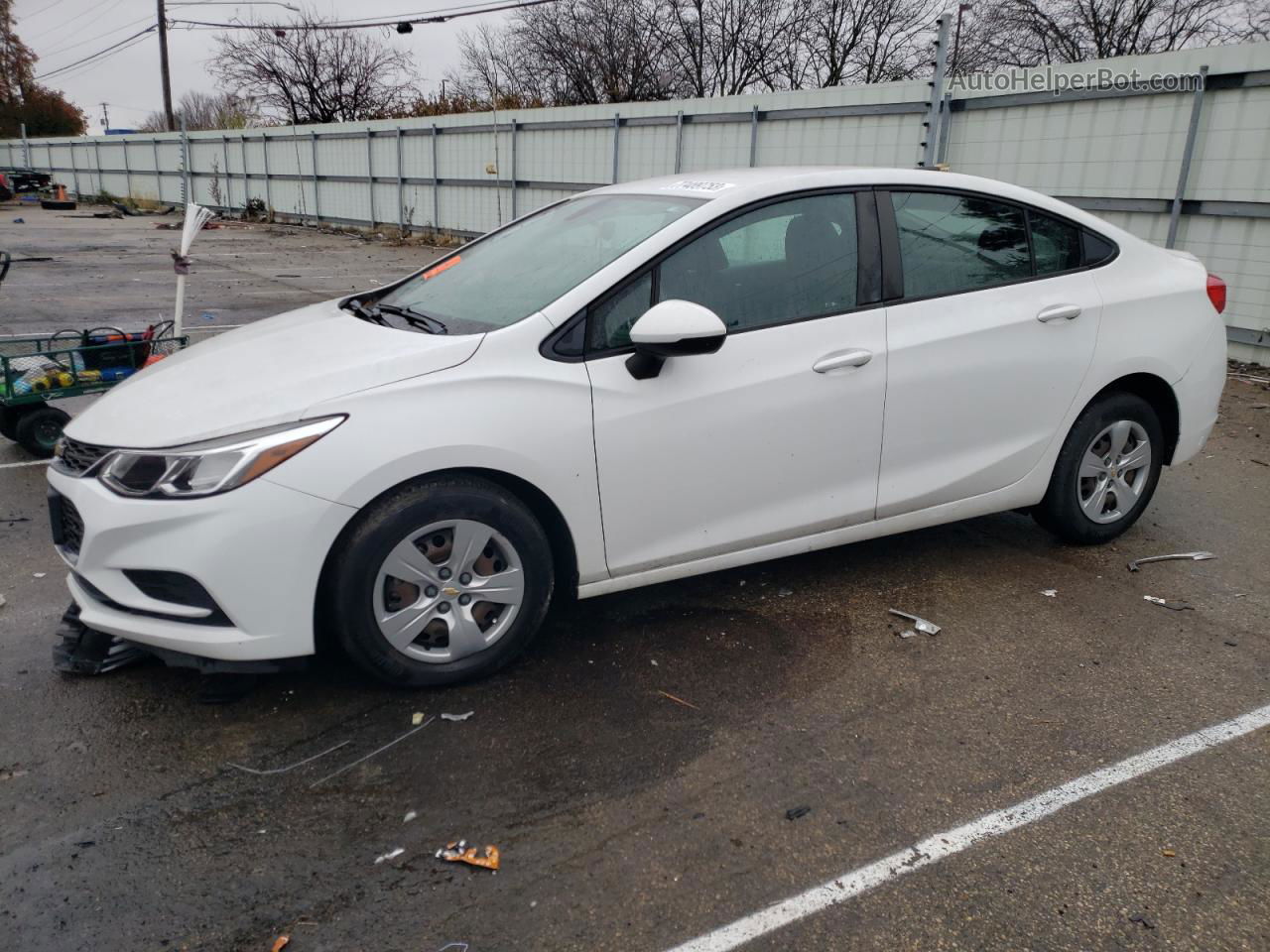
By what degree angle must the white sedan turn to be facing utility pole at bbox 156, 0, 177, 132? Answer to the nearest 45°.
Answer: approximately 90° to its right

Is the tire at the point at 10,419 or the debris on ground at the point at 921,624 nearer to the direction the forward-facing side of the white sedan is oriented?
the tire

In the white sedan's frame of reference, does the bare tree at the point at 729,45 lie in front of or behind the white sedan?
behind

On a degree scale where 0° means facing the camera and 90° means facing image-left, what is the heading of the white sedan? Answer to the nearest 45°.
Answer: approximately 45°

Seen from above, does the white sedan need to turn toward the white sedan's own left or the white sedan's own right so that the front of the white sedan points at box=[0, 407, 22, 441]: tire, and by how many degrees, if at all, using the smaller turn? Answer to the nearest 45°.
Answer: approximately 90° to the white sedan's own right

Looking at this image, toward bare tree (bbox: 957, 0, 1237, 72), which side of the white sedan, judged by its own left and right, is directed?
back

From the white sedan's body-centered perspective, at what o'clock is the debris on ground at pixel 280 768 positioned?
The debris on ground is roughly at 12 o'clock from the white sedan.

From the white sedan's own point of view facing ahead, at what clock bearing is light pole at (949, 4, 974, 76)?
The light pole is roughly at 5 o'clock from the white sedan.

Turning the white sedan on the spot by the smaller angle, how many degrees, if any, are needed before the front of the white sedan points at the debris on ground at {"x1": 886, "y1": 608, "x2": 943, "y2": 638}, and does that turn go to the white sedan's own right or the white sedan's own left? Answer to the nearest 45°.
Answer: approximately 135° to the white sedan's own left

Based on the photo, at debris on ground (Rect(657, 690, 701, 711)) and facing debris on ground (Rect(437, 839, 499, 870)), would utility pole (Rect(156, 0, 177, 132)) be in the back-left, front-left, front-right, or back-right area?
back-right

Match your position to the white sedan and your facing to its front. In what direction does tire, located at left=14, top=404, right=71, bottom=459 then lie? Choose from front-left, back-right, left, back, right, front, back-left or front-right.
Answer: right

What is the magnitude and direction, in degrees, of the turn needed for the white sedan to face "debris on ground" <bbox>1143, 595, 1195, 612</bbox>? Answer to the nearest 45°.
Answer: approximately 135° to its left

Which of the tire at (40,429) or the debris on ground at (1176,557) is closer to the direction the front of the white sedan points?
the tire
